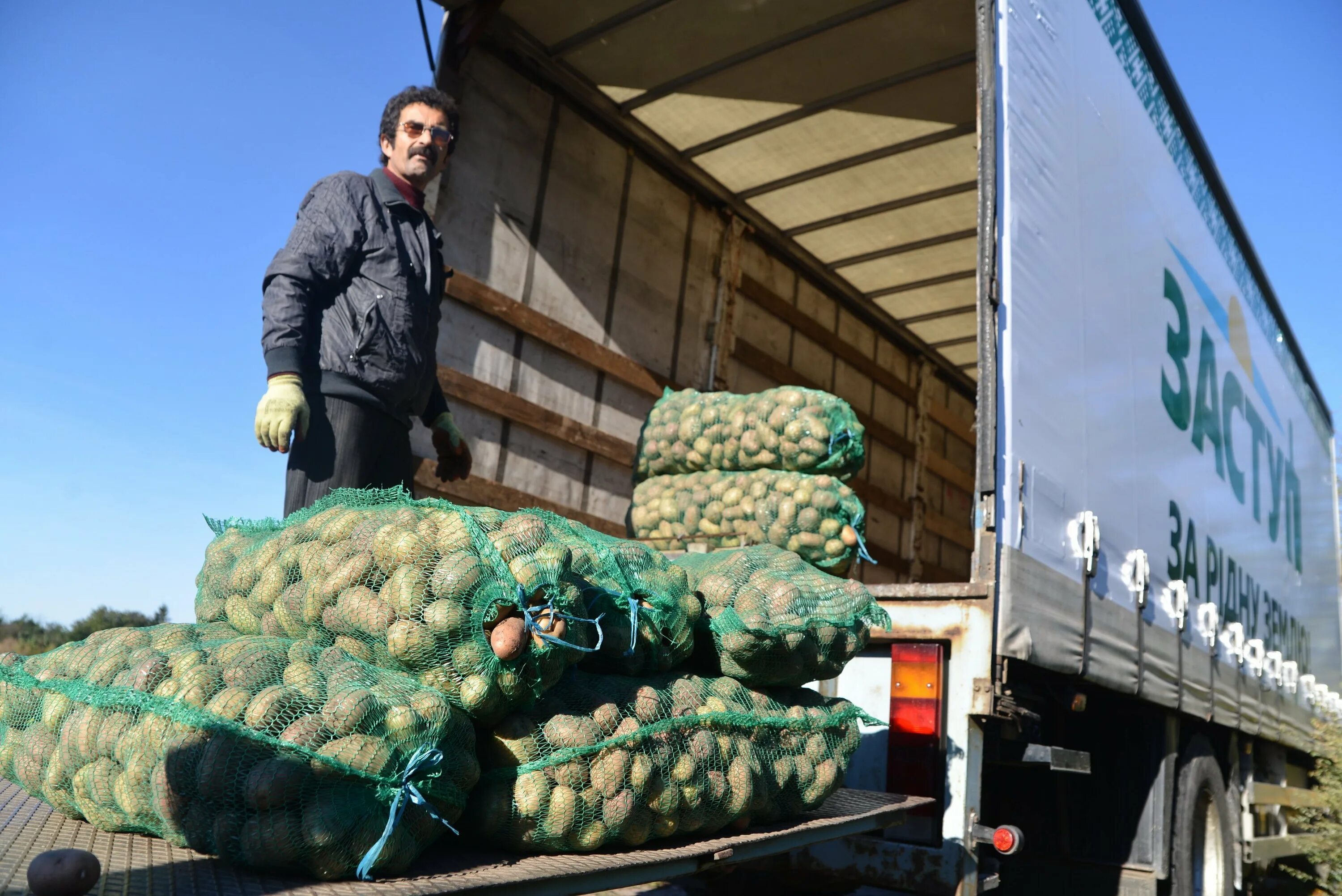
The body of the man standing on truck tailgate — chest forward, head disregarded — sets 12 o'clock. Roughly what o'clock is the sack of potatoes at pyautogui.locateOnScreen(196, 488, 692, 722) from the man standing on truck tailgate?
The sack of potatoes is roughly at 1 o'clock from the man standing on truck tailgate.

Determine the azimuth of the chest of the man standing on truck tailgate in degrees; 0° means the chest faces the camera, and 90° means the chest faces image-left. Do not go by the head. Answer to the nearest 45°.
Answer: approximately 315°

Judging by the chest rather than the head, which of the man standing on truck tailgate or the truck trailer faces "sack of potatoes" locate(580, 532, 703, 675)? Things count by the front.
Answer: the man standing on truck tailgate

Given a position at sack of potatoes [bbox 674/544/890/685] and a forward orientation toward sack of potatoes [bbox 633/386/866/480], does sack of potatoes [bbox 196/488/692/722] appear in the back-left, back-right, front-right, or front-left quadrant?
back-left

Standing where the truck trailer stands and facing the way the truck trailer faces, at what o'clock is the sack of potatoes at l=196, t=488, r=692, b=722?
The sack of potatoes is roughly at 5 o'clock from the truck trailer.

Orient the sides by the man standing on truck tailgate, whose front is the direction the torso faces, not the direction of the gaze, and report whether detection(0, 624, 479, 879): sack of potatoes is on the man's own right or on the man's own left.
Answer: on the man's own right

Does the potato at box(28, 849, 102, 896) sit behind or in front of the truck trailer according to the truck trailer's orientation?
behind

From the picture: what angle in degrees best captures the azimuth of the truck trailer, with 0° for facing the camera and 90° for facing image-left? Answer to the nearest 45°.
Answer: approximately 225°

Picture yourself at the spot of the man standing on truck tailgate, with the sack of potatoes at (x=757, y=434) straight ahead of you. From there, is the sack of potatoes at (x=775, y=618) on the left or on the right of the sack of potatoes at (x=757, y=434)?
right
